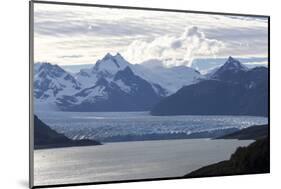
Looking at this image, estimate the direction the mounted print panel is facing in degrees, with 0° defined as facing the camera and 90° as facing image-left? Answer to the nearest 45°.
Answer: approximately 315°
